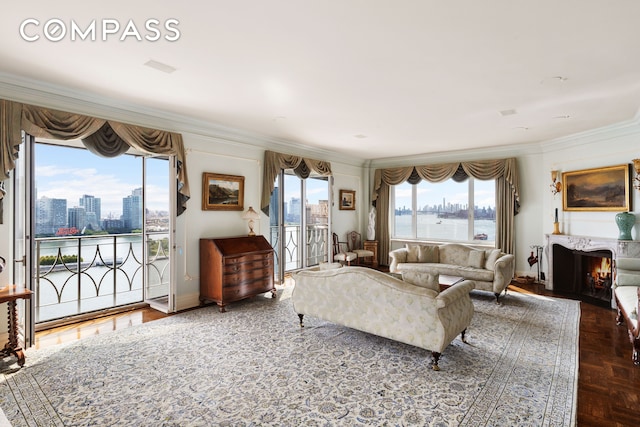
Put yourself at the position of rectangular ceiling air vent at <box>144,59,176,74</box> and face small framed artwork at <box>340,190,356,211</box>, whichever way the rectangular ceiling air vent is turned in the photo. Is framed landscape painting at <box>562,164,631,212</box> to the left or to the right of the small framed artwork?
right

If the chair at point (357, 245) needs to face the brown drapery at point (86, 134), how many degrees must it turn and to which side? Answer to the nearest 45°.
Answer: approximately 90° to its right

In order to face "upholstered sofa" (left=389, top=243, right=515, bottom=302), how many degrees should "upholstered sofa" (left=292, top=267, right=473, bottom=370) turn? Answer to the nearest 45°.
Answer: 0° — it already faces it

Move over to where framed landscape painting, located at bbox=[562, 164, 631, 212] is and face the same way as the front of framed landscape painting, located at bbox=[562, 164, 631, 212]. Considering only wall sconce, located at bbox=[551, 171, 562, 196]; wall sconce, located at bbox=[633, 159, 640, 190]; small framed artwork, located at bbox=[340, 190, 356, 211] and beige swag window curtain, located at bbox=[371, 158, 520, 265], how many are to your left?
1

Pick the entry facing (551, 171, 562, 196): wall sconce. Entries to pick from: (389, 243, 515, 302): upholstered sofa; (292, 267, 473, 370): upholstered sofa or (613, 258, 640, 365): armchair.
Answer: (292, 267, 473, 370): upholstered sofa

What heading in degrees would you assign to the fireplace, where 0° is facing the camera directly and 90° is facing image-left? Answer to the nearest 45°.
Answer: approximately 45°

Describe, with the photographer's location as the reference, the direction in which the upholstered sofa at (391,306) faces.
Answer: facing away from the viewer and to the right of the viewer

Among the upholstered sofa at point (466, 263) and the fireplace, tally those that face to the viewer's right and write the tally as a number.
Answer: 0

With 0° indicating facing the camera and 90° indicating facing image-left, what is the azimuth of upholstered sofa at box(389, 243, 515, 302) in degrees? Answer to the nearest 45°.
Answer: approximately 45°

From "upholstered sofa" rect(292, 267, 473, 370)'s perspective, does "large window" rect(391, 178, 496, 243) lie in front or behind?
in front

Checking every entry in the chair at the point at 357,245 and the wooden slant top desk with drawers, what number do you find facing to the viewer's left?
0

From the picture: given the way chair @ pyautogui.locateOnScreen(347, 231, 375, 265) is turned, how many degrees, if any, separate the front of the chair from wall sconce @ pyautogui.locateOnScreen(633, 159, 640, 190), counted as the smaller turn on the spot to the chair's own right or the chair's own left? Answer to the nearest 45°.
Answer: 0° — it already faces it

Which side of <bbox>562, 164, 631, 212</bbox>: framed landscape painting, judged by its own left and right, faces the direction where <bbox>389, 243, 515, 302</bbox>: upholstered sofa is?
front

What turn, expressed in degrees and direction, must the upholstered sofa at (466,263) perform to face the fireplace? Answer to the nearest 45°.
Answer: approximately 135° to its left

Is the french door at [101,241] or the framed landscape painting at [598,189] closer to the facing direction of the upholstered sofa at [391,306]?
the framed landscape painting

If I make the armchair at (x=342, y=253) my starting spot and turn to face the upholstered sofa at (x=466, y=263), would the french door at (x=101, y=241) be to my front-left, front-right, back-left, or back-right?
back-right

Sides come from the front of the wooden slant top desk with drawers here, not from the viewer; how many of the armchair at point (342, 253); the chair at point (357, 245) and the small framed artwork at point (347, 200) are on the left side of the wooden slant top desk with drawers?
3
